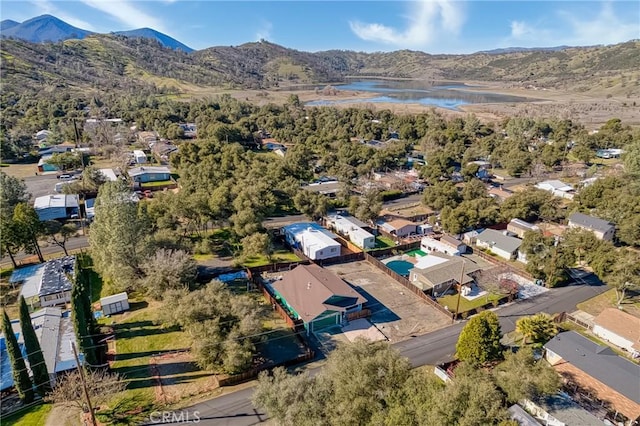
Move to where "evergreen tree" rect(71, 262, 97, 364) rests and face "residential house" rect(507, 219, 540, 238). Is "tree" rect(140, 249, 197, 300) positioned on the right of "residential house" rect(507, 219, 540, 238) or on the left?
left

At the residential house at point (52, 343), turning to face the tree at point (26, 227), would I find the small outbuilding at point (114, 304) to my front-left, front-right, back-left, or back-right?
front-right

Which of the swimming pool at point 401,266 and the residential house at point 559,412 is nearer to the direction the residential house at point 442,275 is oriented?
the residential house

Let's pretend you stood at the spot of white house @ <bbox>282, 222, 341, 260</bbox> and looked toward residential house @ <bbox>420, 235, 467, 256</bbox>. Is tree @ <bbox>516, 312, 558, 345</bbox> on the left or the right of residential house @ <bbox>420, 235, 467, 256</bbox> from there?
right

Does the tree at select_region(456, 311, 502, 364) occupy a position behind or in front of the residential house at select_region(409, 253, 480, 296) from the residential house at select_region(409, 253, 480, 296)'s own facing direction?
in front

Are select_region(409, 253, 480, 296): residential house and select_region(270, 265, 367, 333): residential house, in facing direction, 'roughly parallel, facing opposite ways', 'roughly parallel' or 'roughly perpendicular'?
roughly parallel

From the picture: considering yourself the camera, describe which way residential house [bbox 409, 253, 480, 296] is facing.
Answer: facing the viewer and to the right of the viewer

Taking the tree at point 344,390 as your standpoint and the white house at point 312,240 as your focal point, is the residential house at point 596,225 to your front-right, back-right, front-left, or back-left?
front-right

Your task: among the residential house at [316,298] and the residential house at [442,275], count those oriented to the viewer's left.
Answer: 0

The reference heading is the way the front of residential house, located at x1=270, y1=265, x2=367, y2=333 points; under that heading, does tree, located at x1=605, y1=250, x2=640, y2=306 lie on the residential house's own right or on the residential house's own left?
on the residential house's own left

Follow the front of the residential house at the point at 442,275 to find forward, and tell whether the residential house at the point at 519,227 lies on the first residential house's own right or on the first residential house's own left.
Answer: on the first residential house's own left

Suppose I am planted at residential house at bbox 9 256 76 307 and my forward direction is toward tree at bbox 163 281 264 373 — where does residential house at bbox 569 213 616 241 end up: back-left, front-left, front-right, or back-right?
front-left

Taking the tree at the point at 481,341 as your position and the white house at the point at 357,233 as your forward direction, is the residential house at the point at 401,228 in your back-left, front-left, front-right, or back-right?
front-right

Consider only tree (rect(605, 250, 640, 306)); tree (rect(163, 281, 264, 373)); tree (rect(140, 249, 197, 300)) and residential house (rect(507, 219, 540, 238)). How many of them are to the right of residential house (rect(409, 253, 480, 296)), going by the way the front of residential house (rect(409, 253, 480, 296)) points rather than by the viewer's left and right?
2

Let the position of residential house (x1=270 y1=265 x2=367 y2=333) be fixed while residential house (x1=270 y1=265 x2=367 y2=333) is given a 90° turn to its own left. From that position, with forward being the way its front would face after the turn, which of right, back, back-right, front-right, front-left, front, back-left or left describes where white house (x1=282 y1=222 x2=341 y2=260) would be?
front-left

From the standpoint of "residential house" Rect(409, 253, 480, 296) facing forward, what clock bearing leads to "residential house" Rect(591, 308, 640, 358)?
"residential house" Rect(591, 308, 640, 358) is roughly at 11 o'clock from "residential house" Rect(409, 253, 480, 296).

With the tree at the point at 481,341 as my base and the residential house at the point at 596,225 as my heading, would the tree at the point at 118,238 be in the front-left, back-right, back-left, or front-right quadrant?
back-left
